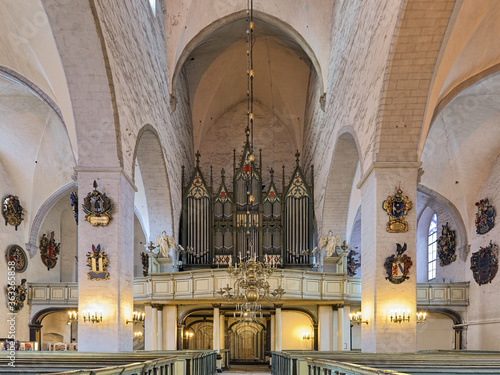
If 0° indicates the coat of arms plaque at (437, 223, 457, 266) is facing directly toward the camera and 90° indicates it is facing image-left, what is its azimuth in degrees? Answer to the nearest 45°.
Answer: approximately 45°

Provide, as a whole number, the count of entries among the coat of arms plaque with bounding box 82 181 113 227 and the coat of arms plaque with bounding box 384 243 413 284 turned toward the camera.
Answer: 2

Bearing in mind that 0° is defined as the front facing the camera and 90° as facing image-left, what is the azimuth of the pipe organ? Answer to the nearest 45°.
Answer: approximately 0°

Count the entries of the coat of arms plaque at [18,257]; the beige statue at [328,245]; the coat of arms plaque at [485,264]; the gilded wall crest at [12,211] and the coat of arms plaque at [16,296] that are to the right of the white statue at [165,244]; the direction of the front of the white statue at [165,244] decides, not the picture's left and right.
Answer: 3

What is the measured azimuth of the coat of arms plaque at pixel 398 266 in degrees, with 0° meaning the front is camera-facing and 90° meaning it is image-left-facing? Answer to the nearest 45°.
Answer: approximately 0°

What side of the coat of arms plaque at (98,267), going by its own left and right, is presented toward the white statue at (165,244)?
back

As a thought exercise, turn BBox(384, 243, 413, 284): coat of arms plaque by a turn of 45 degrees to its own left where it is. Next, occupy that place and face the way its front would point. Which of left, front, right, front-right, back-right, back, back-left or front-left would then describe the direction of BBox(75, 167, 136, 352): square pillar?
back-right
